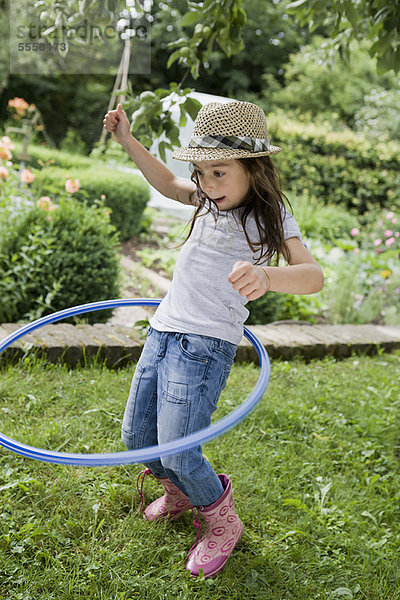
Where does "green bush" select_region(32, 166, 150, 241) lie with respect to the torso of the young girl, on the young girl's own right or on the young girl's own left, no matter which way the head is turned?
on the young girl's own right

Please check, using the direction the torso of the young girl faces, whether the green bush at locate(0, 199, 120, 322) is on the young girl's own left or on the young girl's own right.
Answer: on the young girl's own right

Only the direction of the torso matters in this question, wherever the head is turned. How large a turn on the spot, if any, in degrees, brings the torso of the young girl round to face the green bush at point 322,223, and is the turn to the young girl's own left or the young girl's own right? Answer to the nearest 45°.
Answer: approximately 135° to the young girl's own right

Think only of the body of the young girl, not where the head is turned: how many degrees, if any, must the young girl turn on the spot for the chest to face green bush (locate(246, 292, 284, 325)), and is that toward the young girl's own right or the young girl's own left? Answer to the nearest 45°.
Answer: approximately 135° to the young girl's own right

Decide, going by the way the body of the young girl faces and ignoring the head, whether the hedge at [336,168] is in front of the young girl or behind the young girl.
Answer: behind

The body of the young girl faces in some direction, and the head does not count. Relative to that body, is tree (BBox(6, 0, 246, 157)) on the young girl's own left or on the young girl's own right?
on the young girl's own right

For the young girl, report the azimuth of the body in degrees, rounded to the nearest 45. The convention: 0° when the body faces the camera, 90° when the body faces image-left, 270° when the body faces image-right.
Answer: approximately 45°
